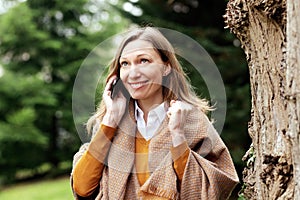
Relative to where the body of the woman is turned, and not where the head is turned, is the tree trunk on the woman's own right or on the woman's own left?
on the woman's own left

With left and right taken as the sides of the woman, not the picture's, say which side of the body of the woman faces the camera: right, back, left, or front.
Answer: front
